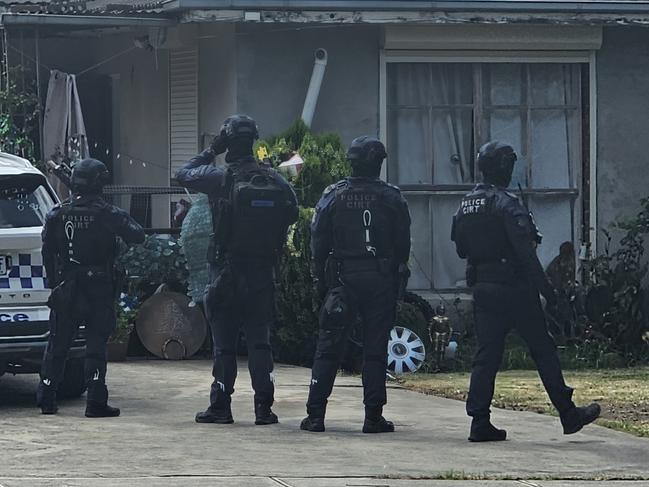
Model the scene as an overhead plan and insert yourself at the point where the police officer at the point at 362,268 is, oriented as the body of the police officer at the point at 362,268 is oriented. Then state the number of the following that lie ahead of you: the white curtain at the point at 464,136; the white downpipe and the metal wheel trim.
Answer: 3

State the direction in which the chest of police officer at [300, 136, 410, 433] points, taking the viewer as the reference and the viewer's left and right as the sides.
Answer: facing away from the viewer

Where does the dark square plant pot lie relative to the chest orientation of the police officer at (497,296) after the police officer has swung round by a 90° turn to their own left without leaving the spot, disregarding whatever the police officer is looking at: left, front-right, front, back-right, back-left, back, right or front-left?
front

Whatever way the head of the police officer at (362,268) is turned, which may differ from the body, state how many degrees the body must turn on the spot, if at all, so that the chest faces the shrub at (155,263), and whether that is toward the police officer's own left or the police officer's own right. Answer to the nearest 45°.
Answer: approximately 45° to the police officer's own left

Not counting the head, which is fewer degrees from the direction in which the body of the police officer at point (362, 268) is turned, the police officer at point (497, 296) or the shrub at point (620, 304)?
the shrub

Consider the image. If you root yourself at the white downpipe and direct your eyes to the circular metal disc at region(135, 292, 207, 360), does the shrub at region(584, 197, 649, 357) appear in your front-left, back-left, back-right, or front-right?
back-left

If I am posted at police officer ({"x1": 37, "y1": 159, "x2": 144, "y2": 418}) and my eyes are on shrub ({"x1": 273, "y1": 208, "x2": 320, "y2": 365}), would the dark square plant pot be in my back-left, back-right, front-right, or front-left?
front-left

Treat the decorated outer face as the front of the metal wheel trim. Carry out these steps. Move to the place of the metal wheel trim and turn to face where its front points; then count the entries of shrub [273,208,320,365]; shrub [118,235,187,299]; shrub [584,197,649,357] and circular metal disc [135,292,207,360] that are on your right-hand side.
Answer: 3

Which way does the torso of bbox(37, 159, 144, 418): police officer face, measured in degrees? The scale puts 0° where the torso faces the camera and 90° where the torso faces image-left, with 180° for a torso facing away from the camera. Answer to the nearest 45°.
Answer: approximately 225°

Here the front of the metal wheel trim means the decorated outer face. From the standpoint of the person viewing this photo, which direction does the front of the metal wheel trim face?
facing the viewer

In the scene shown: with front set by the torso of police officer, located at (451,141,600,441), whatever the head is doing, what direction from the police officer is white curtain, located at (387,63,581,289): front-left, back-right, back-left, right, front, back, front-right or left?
front-left
